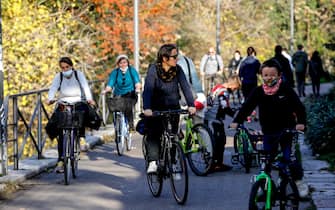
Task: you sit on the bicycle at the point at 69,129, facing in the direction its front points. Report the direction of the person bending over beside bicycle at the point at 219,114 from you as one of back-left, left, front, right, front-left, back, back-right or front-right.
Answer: left

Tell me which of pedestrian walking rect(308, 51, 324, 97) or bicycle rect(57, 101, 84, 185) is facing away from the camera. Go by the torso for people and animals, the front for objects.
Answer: the pedestrian walking

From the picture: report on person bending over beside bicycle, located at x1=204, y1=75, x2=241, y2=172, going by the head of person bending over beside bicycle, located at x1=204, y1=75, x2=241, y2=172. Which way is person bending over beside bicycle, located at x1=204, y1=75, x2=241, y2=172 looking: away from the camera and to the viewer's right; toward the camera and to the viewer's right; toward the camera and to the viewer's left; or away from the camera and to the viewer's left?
toward the camera and to the viewer's right

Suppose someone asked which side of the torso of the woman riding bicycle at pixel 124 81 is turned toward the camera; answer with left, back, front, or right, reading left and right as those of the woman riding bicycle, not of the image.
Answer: front

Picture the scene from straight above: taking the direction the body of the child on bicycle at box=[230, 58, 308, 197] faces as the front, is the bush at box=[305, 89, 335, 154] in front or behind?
behind

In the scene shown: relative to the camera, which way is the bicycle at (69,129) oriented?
toward the camera

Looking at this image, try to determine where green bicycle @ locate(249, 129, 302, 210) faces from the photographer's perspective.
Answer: facing the viewer and to the left of the viewer

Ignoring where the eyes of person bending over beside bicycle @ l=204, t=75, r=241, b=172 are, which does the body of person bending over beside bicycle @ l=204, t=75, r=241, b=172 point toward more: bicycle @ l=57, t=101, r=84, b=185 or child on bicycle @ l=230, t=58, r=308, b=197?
the child on bicycle

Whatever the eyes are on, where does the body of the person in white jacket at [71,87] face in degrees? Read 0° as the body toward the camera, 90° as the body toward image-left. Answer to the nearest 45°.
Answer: approximately 0°

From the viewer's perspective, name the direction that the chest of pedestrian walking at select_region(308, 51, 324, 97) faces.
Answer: away from the camera

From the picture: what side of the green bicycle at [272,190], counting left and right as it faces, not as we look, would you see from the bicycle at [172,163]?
right
